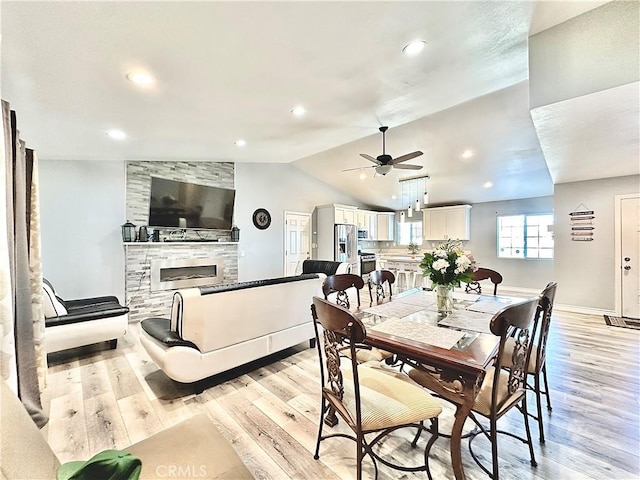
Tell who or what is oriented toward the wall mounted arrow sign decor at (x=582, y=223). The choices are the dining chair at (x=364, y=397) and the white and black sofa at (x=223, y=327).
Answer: the dining chair

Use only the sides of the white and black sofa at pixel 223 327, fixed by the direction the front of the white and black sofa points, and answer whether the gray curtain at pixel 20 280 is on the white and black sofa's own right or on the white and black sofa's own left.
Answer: on the white and black sofa's own left

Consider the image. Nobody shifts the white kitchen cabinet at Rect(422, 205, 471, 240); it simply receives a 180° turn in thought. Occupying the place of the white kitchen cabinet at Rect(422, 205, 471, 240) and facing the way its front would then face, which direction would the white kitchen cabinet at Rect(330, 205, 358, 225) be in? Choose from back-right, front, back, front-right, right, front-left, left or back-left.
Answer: back-left

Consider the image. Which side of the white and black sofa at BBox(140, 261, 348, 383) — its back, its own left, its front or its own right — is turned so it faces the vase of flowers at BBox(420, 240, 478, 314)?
back

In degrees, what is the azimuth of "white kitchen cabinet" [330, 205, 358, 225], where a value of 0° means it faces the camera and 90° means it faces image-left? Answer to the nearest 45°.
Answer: approximately 315°

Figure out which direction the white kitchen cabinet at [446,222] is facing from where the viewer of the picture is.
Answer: facing the viewer

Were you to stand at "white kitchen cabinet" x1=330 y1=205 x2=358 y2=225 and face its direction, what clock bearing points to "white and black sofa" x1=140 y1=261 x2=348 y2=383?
The white and black sofa is roughly at 2 o'clock from the white kitchen cabinet.

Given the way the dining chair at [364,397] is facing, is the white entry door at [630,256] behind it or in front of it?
in front

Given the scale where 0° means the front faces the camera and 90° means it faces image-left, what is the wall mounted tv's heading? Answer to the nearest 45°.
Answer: approximately 315°

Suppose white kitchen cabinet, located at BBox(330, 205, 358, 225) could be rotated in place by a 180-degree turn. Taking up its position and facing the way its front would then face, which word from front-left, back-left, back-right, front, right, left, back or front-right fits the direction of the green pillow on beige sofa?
back-left

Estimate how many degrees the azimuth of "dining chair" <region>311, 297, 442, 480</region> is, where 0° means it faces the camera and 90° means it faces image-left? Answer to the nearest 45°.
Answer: approximately 225°

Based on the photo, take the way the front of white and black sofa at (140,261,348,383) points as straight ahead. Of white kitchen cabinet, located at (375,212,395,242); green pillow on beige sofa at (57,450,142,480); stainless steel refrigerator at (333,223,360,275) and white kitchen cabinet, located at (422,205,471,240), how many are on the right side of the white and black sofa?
3

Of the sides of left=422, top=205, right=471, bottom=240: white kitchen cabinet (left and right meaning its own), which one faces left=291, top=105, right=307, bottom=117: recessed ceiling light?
front

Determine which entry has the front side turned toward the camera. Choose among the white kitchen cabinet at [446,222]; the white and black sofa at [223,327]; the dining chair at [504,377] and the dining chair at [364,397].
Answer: the white kitchen cabinet

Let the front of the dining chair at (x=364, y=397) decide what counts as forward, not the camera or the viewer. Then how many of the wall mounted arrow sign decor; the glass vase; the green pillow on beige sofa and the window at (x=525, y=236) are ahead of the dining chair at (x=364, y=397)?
3

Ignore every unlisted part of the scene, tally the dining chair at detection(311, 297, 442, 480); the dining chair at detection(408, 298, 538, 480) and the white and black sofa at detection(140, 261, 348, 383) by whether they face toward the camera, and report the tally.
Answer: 0

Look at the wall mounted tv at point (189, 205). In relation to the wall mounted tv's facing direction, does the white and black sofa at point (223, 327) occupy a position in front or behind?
in front

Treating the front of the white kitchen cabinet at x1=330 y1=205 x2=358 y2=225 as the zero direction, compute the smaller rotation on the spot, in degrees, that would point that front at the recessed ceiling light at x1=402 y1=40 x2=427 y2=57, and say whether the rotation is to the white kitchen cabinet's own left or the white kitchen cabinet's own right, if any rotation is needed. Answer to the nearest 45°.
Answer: approximately 45° to the white kitchen cabinet's own right

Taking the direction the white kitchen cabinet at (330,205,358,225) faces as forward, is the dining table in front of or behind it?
in front

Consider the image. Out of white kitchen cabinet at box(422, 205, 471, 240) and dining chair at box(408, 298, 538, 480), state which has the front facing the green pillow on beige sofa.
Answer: the white kitchen cabinet
